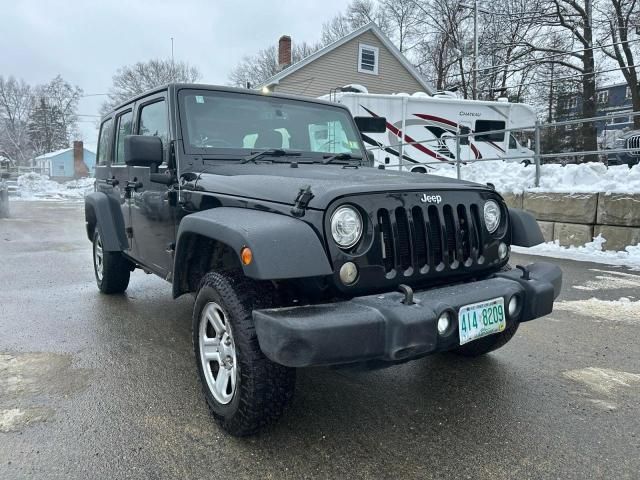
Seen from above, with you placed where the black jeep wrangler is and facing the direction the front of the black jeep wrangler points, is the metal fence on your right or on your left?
on your left

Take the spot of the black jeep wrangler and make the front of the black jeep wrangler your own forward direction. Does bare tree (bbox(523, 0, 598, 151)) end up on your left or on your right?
on your left

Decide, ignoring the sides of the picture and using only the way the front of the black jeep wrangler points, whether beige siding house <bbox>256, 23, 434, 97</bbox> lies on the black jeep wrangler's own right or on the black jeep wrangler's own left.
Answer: on the black jeep wrangler's own left

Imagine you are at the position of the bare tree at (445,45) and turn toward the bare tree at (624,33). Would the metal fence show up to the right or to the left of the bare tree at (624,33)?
right

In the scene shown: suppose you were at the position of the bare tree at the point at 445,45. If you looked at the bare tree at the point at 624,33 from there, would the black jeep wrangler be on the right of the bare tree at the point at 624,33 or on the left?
right

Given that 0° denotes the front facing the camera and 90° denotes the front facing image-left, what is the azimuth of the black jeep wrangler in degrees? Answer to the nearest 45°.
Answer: approximately 315°

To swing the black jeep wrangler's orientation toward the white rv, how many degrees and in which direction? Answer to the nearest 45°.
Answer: approximately 135° to its left

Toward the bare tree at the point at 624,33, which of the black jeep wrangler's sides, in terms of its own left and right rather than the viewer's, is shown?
left

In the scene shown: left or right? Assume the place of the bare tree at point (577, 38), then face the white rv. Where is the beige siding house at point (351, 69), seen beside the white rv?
right

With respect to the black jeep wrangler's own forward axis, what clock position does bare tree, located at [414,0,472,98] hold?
The bare tree is roughly at 8 o'clock from the black jeep wrangler.
